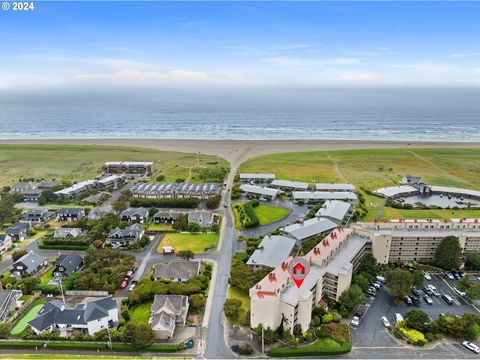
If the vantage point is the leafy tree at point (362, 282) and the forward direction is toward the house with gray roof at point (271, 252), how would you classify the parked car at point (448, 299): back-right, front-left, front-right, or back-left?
back-right

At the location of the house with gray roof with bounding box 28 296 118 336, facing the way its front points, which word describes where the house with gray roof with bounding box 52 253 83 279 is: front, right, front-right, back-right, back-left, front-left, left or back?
back

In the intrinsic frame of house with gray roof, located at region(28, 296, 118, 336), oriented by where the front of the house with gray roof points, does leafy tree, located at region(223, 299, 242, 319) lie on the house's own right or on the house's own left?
on the house's own left

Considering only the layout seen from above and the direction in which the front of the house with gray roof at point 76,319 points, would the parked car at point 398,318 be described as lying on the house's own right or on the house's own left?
on the house's own left

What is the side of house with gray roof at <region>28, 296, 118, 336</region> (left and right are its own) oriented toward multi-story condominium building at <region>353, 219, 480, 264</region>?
left

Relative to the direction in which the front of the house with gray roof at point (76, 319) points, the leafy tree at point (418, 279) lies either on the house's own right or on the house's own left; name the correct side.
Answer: on the house's own left

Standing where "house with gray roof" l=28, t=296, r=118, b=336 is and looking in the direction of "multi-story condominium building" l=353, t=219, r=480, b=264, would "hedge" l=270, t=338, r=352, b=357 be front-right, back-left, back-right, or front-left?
front-right

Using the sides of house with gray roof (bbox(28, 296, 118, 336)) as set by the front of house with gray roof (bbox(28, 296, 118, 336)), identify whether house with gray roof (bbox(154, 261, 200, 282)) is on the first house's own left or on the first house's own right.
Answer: on the first house's own left

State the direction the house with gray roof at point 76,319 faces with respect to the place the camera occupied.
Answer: facing the viewer

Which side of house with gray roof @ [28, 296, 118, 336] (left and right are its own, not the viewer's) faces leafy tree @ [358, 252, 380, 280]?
left

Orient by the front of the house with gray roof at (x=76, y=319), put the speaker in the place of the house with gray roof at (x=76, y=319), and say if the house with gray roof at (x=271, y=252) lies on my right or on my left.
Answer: on my left
